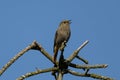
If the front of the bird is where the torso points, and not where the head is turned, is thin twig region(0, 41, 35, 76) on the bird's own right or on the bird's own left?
on the bird's own right

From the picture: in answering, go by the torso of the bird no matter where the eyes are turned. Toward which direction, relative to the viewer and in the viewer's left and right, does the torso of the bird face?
facing the viewer and to the right of the viewer

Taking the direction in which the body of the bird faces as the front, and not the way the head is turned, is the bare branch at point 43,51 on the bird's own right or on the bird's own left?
on the bird's own right
